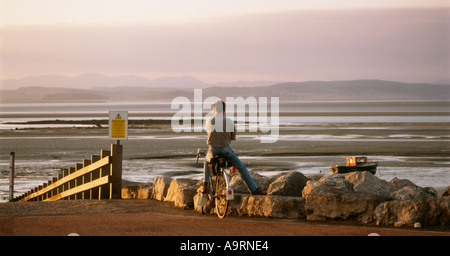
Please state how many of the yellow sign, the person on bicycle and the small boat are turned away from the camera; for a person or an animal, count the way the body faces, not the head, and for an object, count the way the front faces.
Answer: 1

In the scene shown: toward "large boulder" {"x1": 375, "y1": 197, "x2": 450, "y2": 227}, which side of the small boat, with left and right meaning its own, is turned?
right

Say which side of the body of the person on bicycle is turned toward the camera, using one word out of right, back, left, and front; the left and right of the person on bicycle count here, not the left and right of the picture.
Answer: back

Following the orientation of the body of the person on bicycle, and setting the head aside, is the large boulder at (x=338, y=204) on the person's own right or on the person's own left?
on the person's own right

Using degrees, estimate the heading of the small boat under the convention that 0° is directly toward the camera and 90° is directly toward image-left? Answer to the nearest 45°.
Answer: approximately 270°

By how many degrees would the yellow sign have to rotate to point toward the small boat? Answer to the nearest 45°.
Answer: approximately 135° to its left

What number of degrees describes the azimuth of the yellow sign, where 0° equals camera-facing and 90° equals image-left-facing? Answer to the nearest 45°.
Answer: approximately 0°

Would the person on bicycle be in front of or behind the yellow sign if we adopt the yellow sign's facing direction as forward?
in front

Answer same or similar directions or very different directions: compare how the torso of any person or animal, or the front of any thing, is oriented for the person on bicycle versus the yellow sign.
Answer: very different directions

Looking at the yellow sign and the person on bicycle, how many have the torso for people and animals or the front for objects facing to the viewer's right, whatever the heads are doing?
0

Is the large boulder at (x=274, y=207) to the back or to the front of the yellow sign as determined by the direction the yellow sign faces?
to the front

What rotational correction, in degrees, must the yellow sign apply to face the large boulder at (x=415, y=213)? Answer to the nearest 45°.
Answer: approximately 45° to its left
